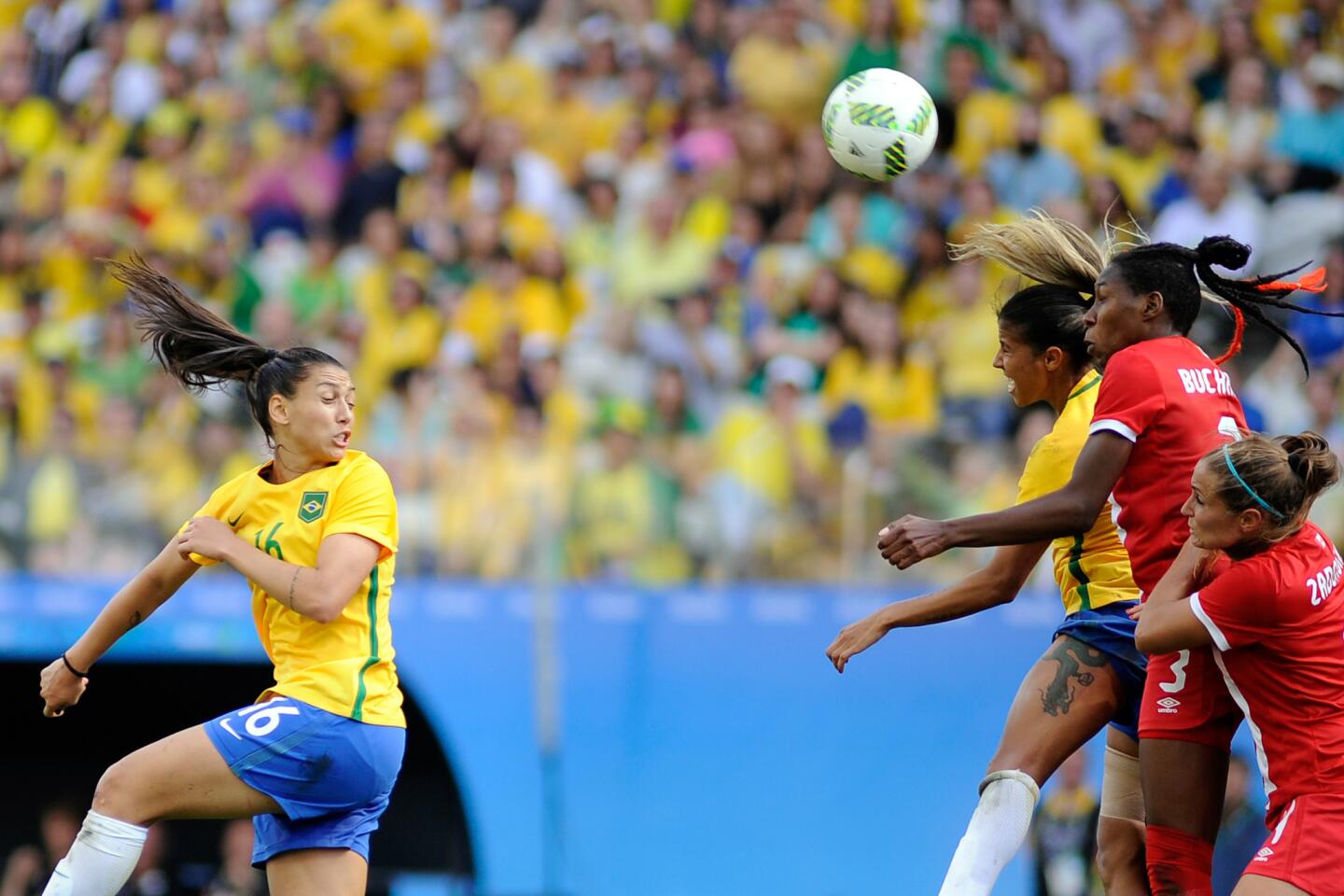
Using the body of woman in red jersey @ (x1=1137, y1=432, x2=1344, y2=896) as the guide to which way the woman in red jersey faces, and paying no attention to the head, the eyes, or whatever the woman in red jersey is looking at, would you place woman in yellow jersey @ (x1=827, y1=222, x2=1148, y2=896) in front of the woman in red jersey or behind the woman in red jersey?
in front

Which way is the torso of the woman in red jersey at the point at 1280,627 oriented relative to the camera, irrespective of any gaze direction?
to the viewer's left

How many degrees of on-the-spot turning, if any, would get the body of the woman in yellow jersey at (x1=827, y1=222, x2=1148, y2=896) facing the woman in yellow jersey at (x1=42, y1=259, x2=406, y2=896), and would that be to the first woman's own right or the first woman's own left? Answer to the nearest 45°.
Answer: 0° — they already face them

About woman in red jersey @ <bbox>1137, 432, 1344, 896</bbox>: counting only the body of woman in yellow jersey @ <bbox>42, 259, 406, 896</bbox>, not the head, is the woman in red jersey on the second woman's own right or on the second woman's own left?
on the second woman's own left

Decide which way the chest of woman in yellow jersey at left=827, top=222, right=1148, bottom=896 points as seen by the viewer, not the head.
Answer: to the viewer's left

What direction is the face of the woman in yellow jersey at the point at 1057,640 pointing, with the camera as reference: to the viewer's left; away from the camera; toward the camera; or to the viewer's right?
to the viewer's left

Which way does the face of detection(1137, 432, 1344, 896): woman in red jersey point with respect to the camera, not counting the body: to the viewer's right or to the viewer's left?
to the viewer's left
